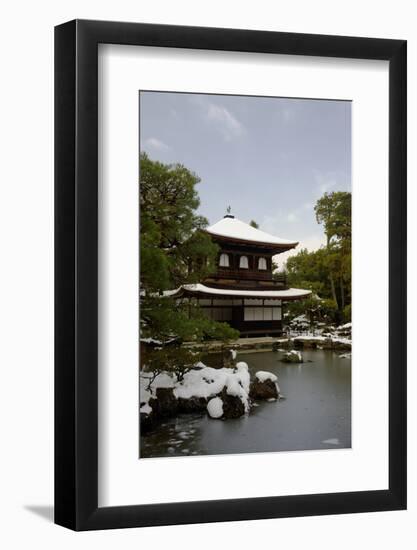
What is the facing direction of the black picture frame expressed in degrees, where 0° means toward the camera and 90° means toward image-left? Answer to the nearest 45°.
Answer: approximately 315°
